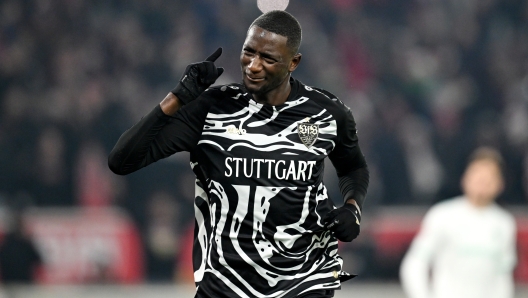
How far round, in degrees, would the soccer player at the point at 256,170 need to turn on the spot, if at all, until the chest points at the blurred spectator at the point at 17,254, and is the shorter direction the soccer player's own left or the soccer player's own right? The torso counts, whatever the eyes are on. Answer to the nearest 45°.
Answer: approximately 135° to the soccer player's own right

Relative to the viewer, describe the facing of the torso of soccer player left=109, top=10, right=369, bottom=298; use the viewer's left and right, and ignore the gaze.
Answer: facing the viewer

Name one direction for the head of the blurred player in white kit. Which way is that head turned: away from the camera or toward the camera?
toward the camera

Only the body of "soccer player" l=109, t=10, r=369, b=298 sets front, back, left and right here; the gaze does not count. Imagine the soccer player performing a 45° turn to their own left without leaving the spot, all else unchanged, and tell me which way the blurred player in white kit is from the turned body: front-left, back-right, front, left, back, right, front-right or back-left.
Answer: left
